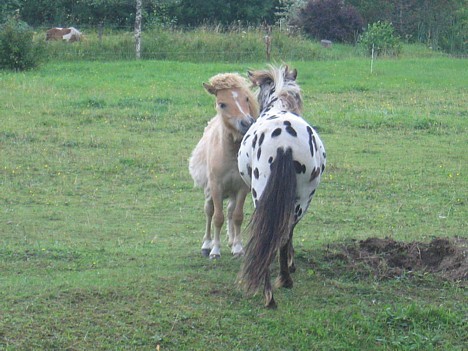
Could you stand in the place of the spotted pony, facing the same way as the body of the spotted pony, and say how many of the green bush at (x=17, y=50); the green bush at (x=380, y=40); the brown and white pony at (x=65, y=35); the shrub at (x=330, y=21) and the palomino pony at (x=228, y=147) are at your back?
0

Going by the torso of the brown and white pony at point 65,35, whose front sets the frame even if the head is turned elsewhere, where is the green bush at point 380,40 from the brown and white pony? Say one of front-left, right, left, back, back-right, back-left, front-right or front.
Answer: front

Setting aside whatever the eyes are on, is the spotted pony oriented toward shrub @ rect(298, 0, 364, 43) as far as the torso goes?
yes

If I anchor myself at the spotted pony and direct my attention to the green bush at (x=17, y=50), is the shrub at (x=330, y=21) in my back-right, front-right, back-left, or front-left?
front-right

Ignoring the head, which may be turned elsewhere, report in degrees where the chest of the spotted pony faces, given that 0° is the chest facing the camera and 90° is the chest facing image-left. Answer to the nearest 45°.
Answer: approximately 180°

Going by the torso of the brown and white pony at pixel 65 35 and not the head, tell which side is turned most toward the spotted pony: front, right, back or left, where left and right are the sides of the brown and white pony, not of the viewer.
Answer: right

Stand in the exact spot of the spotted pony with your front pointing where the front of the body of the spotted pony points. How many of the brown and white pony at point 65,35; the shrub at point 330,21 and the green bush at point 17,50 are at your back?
0

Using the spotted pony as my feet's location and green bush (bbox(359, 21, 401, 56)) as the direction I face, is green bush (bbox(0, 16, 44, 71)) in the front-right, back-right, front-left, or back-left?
front-left

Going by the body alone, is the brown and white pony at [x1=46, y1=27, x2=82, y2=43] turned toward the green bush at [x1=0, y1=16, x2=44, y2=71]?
no

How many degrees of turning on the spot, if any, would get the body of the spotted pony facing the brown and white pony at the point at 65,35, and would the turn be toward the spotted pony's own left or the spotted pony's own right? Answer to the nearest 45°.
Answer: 0° — it already faces it
